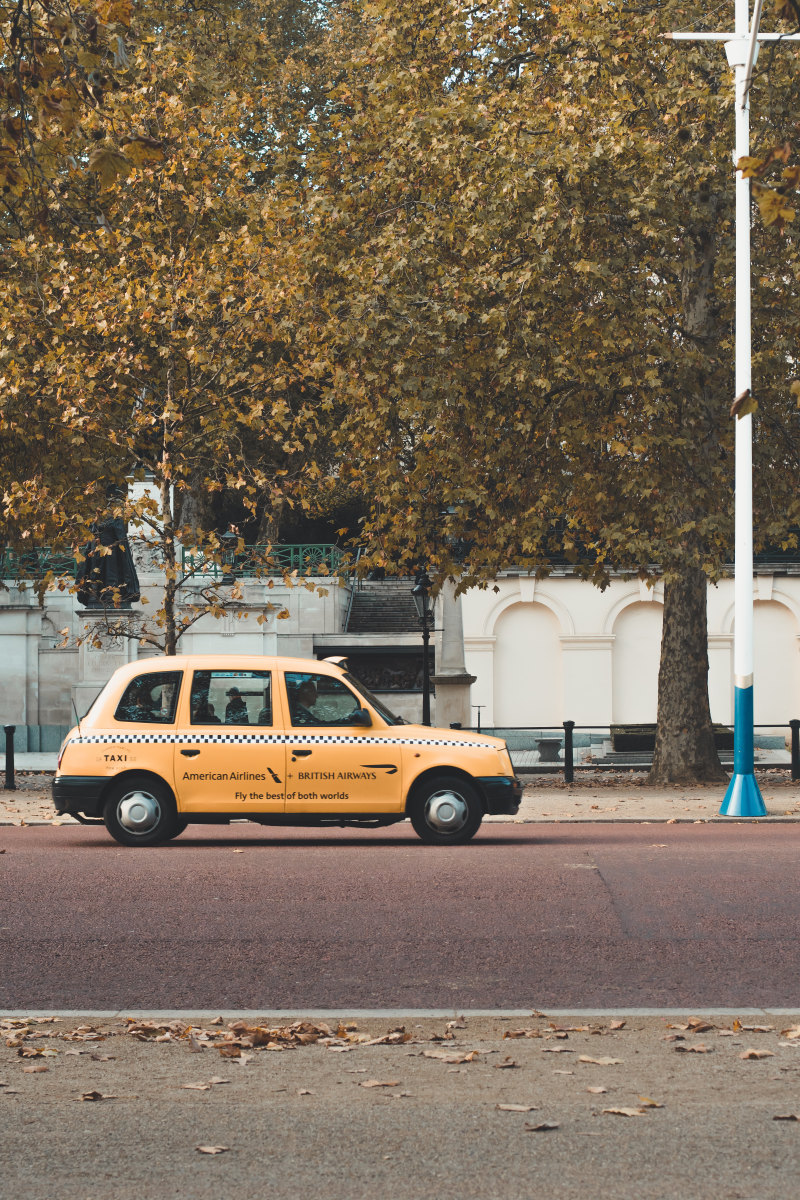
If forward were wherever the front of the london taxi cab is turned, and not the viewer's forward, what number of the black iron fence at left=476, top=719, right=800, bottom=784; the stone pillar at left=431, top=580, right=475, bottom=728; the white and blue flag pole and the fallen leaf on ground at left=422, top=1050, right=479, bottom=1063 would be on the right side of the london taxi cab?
1

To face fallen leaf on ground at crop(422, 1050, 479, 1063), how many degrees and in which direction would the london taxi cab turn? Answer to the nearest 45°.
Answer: approximately 90° to its right

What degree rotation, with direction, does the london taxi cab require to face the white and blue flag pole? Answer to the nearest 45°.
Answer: approximately 45° to its left

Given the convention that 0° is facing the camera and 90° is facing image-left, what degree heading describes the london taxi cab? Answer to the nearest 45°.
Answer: approximately 270°

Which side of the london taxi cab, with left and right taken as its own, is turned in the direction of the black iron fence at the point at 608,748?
left

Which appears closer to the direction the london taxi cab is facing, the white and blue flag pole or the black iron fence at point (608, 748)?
the white and blue flag pole

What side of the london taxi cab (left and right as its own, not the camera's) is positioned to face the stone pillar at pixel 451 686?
left
